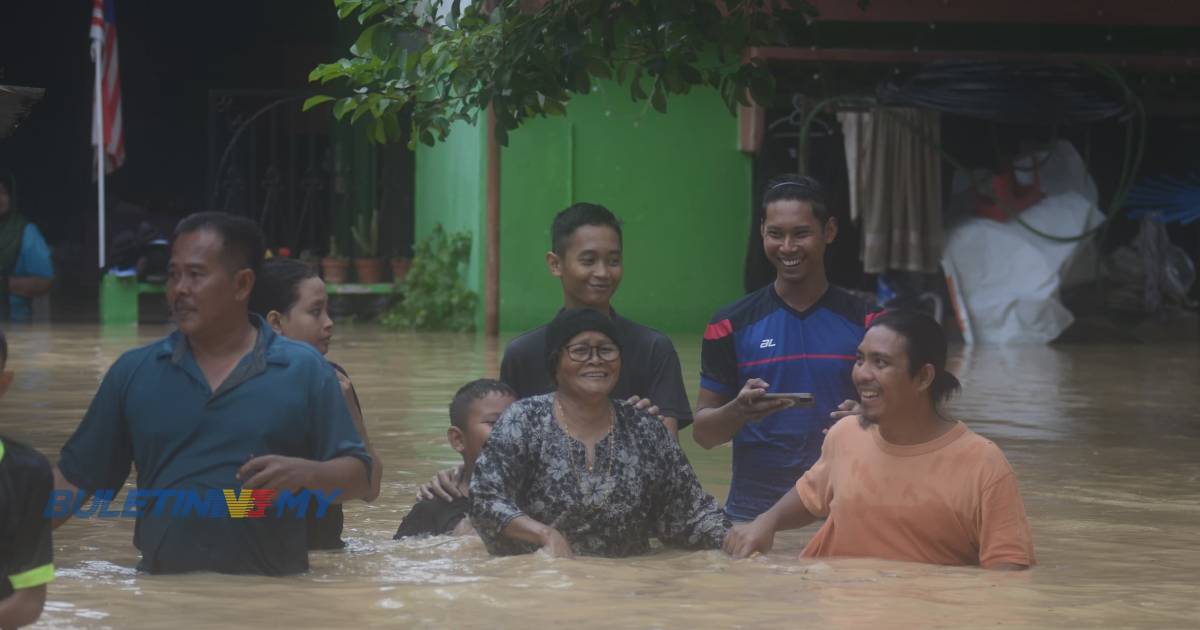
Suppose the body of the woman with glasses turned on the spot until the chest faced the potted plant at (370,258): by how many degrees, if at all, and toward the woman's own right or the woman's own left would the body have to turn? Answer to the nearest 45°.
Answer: approximately 180°

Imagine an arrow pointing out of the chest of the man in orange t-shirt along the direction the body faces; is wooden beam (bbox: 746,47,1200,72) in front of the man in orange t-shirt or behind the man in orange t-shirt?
behind

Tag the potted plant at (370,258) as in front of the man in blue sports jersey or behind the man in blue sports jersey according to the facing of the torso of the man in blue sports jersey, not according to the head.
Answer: behind

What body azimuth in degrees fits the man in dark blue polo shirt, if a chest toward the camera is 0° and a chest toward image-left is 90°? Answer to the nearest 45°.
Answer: approximately 0°

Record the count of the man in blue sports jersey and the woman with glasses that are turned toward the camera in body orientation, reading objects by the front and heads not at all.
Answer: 2

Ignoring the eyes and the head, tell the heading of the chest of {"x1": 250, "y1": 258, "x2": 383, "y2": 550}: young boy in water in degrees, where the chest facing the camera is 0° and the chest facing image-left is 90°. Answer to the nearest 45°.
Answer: approximately 315°
